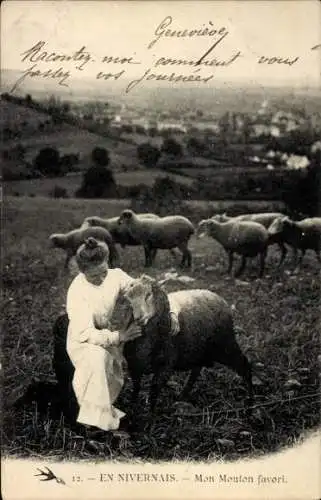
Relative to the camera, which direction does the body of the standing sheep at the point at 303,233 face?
to the viewer's left

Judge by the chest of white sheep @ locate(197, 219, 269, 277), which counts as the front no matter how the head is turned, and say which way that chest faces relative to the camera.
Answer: to the viewer's left
